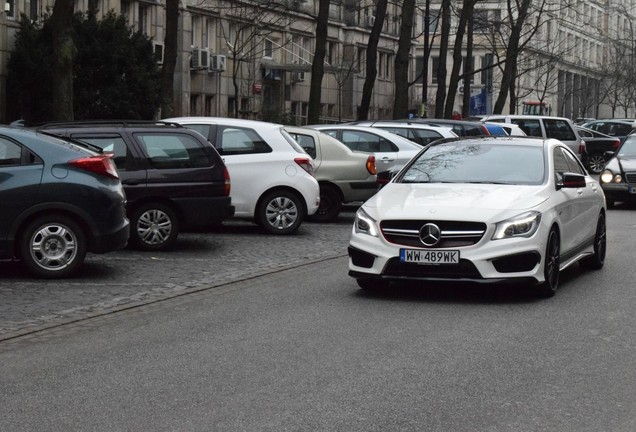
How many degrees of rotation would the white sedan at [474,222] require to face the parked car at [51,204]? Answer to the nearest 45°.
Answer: approximately 45° to its right

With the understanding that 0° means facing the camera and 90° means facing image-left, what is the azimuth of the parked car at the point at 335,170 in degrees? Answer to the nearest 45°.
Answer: approximately 90°

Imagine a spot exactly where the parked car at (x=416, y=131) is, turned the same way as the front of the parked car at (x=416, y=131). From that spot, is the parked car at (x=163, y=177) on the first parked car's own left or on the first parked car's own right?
on the first parked car's own left

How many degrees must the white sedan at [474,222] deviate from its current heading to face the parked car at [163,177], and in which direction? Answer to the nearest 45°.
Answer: approximately 90° to its right

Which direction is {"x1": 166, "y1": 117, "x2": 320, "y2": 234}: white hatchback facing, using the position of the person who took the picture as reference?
facing to the left of the viewer

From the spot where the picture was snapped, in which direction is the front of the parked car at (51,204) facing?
facing to the left of the viewer

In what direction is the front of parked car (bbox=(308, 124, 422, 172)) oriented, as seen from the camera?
facing to the left of the viewer
